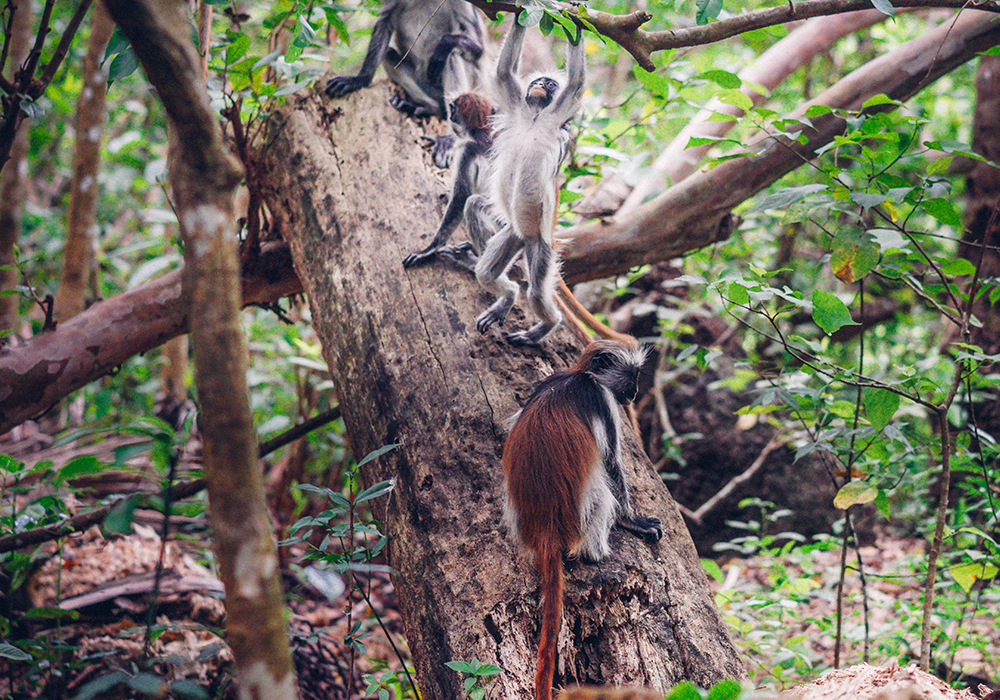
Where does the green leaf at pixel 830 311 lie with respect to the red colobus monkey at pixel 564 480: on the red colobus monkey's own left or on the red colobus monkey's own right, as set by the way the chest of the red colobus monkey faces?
on the red colobus monkey's own right

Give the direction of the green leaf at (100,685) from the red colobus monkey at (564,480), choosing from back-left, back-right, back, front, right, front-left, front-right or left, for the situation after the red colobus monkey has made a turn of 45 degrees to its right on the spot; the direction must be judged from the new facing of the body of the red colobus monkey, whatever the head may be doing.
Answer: back-right

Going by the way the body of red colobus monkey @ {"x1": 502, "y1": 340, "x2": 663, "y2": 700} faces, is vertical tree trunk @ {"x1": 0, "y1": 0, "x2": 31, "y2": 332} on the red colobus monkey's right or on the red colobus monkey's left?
on the red colobus monkey's left

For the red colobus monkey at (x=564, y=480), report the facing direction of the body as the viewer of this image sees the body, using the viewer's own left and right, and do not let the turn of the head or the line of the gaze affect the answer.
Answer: facing away from the viewer and to the right of the viewer
